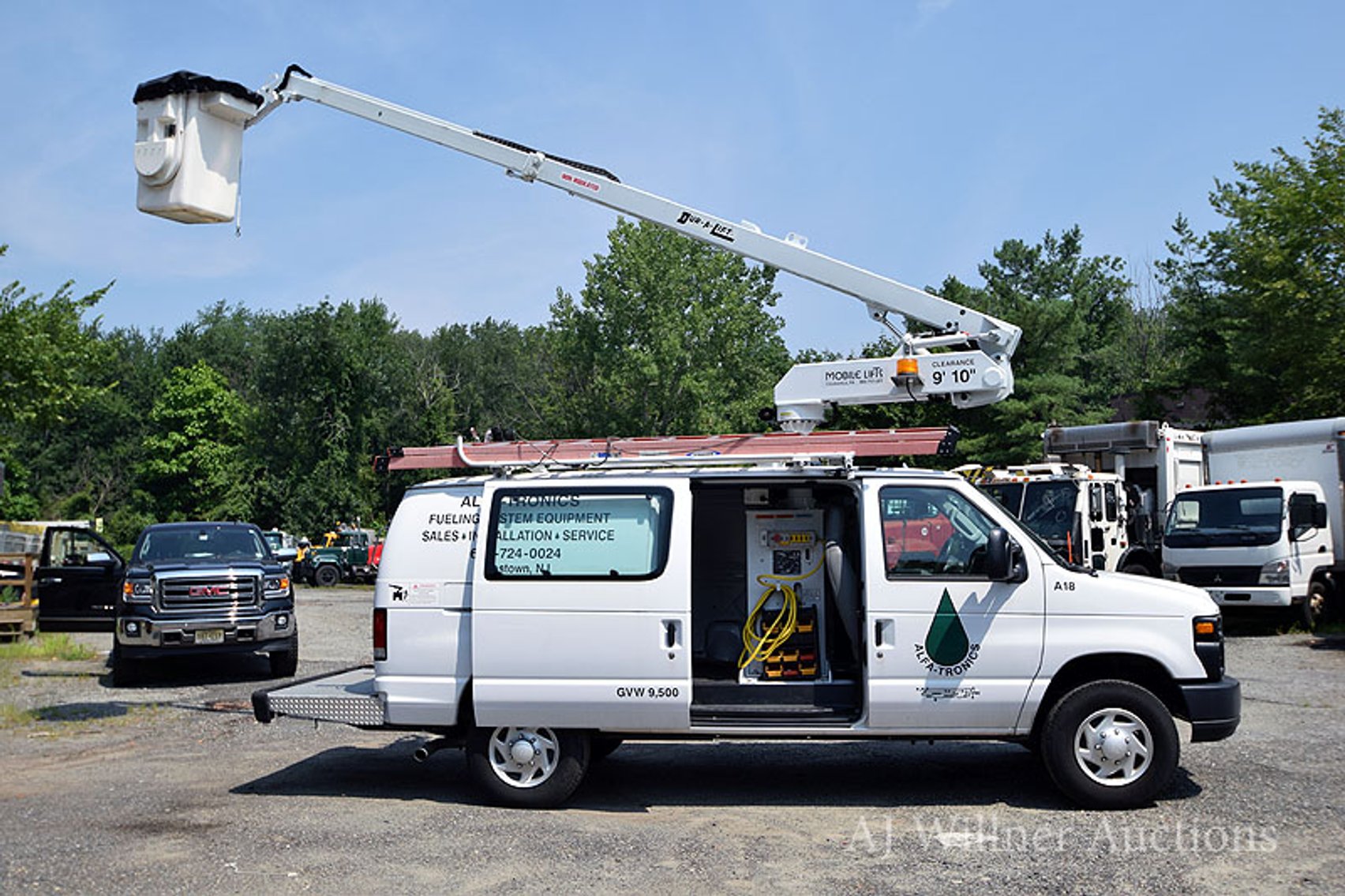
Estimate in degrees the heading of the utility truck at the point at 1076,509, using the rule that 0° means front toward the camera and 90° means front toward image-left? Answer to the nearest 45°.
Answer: approximately 45°

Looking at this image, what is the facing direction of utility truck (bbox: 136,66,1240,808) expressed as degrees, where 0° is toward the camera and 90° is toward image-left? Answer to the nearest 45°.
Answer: approximately 270°

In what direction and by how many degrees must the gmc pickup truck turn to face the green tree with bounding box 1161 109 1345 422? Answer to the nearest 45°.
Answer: approximately 90° to its left

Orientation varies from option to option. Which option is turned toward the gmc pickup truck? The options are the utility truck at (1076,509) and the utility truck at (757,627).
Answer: the utility truck at (1076,509)

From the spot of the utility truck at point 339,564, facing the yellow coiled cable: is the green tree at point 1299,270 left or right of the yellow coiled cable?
left

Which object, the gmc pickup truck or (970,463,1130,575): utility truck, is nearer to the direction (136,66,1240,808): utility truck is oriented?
the utility truck

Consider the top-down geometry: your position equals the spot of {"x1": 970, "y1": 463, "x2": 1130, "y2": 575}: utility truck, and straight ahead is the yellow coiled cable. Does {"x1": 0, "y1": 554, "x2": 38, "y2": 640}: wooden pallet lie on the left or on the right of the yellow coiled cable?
right

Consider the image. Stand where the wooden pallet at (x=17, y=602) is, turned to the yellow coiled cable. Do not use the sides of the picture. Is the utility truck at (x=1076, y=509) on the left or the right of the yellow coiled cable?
left

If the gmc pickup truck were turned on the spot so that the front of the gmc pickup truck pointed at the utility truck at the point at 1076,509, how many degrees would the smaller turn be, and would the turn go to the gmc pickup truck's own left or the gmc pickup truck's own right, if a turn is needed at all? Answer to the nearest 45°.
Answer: approximately 90° to the gmc pickup truck's own left

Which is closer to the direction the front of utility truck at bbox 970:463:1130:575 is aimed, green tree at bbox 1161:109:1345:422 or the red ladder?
the red ladder
